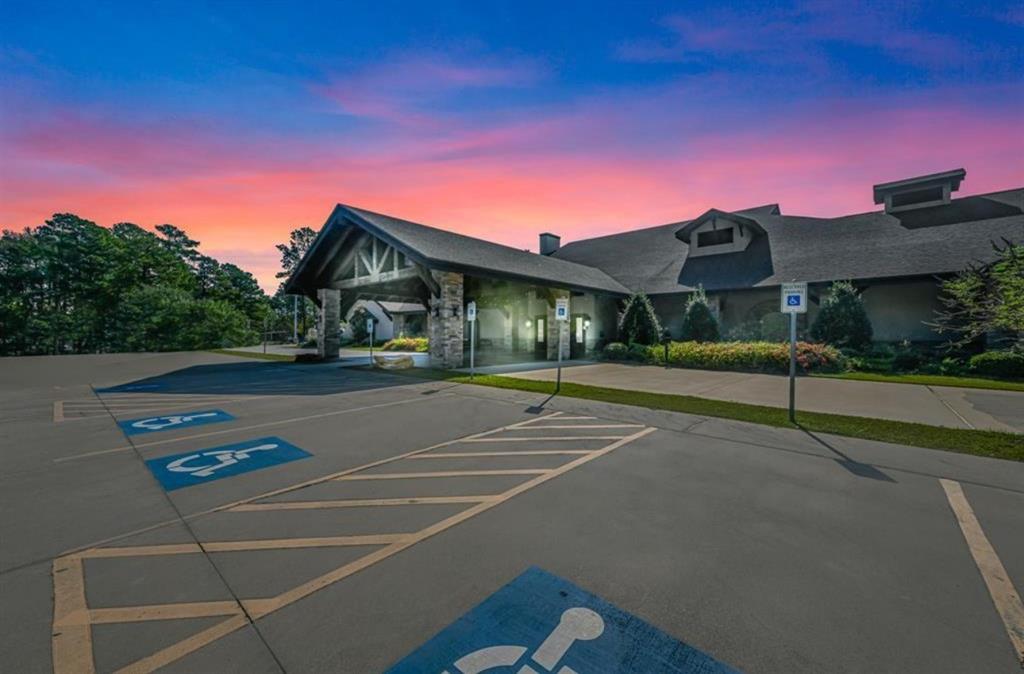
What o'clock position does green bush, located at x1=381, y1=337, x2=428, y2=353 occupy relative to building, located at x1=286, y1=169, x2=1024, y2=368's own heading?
The green bush is roughly at 2 o'clock from the building.

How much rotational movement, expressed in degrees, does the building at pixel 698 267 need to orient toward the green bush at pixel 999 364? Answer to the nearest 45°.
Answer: approximately 90° to its left

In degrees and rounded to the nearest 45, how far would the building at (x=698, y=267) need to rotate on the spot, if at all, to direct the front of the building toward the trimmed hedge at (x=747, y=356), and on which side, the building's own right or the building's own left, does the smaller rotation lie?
approximately 45° to the building's own left

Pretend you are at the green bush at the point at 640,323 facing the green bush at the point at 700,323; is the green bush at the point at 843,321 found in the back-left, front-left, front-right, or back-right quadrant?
front-right

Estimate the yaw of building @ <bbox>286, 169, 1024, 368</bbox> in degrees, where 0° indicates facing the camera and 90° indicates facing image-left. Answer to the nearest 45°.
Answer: approximately 45°

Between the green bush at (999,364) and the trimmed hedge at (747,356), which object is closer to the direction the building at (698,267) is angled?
the trimmed hedge

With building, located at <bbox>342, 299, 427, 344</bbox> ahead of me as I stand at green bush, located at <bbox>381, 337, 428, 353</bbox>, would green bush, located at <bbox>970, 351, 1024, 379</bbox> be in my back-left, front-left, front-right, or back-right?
back-right

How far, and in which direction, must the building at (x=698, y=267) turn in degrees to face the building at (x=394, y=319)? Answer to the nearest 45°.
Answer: approximately 90° to its right
